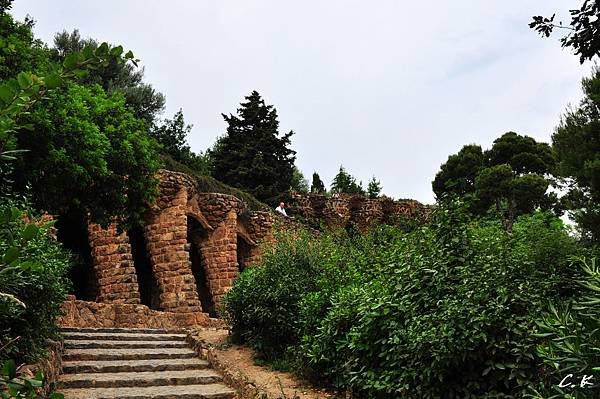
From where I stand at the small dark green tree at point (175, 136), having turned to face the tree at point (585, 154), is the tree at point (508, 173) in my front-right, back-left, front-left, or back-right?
front-left

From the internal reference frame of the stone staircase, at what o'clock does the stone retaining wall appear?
The stone retaining wall is roughly at 7 o'clock from the stone staircase.

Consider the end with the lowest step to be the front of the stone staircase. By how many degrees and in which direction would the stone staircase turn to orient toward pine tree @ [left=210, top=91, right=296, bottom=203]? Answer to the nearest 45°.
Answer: approximately 180°

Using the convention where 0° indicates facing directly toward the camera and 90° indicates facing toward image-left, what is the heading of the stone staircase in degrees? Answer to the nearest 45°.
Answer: approximately 0°

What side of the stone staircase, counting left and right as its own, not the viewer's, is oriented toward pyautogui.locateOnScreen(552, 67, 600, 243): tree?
left

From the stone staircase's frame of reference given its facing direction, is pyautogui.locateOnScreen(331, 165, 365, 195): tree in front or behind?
behind

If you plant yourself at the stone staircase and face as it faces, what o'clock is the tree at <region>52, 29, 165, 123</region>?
The tree is roughly at 6 o'clock from the stone staircase.

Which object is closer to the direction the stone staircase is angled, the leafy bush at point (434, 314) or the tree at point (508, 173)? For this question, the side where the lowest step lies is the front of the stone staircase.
the leafy bush

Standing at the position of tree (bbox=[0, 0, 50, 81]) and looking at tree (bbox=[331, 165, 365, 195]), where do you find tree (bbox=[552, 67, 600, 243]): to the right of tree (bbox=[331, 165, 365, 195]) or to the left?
right

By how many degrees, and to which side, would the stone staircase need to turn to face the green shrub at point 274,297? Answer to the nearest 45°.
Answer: approximately 90° to its left

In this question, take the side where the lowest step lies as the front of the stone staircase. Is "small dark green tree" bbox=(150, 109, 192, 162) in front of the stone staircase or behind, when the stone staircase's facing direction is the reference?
behind

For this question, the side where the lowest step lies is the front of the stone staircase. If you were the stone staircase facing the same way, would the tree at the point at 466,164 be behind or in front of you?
behind
